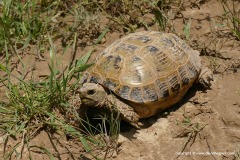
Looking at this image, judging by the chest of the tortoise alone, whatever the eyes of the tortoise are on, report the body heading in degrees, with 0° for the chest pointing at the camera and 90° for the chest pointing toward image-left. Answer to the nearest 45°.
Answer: approximately 45°
